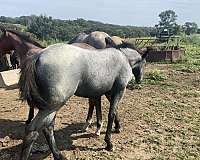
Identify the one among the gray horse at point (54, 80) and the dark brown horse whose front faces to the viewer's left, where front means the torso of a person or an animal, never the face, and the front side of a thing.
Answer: the dark brown horse

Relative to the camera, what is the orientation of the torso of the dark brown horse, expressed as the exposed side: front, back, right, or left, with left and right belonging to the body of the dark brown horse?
left

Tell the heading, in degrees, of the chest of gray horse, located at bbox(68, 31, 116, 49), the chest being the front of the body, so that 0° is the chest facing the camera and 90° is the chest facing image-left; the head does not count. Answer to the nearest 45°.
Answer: approximately 135°

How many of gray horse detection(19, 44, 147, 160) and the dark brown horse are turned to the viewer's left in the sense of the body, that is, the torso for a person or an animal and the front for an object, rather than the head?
1

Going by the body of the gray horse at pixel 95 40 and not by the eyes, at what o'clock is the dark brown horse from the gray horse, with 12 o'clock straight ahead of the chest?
The dark brown horse is roughly at 9 o'clock from the gray horse.

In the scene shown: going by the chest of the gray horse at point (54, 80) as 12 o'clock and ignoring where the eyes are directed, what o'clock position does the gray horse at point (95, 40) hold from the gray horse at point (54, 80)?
the gray horse at point (95, 40) is roughly at 11 o'clock from the gray horse at point (54, 80).

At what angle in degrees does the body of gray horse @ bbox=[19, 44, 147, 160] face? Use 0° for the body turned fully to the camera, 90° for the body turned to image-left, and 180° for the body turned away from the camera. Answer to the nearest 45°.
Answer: approximately 225°

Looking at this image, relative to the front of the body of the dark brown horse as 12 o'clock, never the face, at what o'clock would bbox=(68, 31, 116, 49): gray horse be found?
The gray horse is roughly at 5 o'clock from the dark brown horse.

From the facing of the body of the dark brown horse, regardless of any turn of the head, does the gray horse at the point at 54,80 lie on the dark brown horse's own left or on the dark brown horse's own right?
on the dark brown horse's own left
